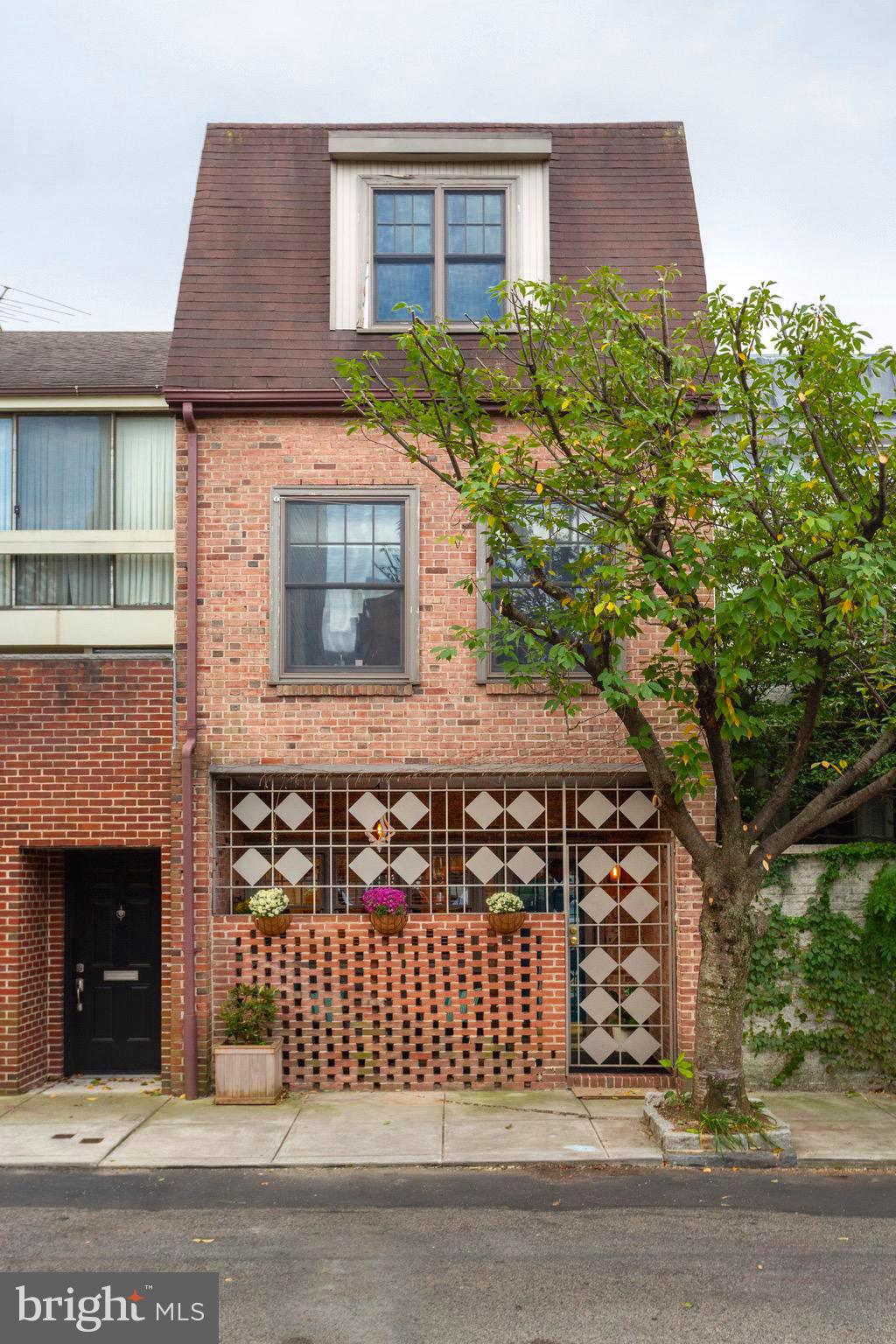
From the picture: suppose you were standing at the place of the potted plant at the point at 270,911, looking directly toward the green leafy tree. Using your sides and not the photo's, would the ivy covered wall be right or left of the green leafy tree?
left

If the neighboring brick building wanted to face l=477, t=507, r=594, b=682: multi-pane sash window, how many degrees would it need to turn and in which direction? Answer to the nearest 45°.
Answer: approximately 45° to its left

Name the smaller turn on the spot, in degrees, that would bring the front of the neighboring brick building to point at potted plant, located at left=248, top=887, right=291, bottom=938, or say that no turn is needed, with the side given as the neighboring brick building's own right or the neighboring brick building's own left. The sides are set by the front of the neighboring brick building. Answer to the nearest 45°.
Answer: approximately 45° to the neighboring brick building's own left

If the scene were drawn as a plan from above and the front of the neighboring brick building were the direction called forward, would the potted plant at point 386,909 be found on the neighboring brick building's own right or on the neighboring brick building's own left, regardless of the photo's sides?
on the neighboring brick building's own left

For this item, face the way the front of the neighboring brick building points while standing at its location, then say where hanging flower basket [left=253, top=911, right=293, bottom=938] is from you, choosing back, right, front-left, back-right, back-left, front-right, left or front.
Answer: front-left

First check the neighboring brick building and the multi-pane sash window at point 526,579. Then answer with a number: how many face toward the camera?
2

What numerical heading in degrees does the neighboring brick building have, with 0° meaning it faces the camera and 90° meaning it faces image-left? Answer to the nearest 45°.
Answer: approximately 0°

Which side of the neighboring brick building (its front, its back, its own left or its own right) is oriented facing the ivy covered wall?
left
